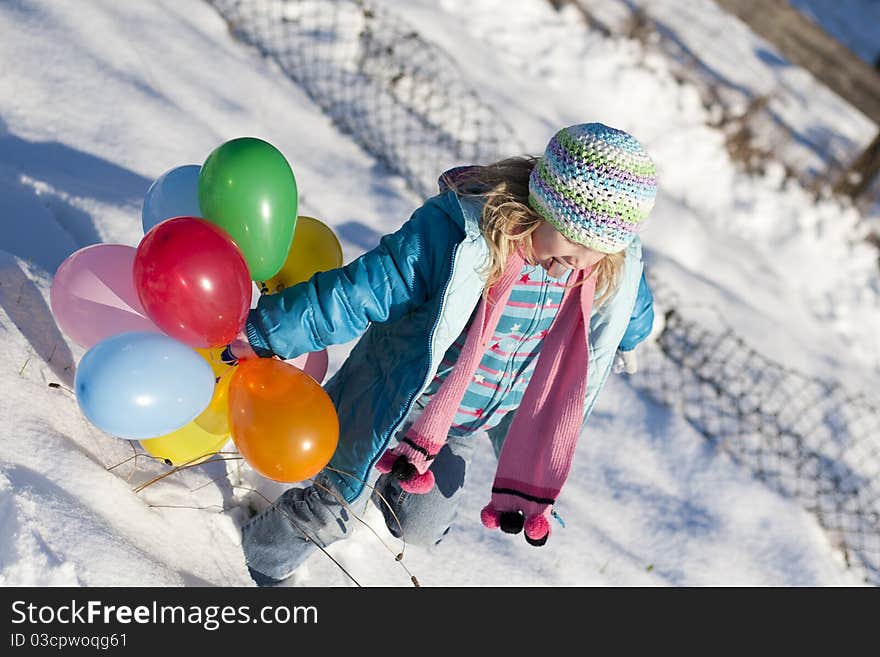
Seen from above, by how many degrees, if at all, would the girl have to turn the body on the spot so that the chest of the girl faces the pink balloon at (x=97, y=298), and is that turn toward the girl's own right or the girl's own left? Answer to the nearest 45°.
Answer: approximately 90° to the girl's own right

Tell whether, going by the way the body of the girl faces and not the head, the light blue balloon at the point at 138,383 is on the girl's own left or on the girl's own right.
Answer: on the girl's own right
